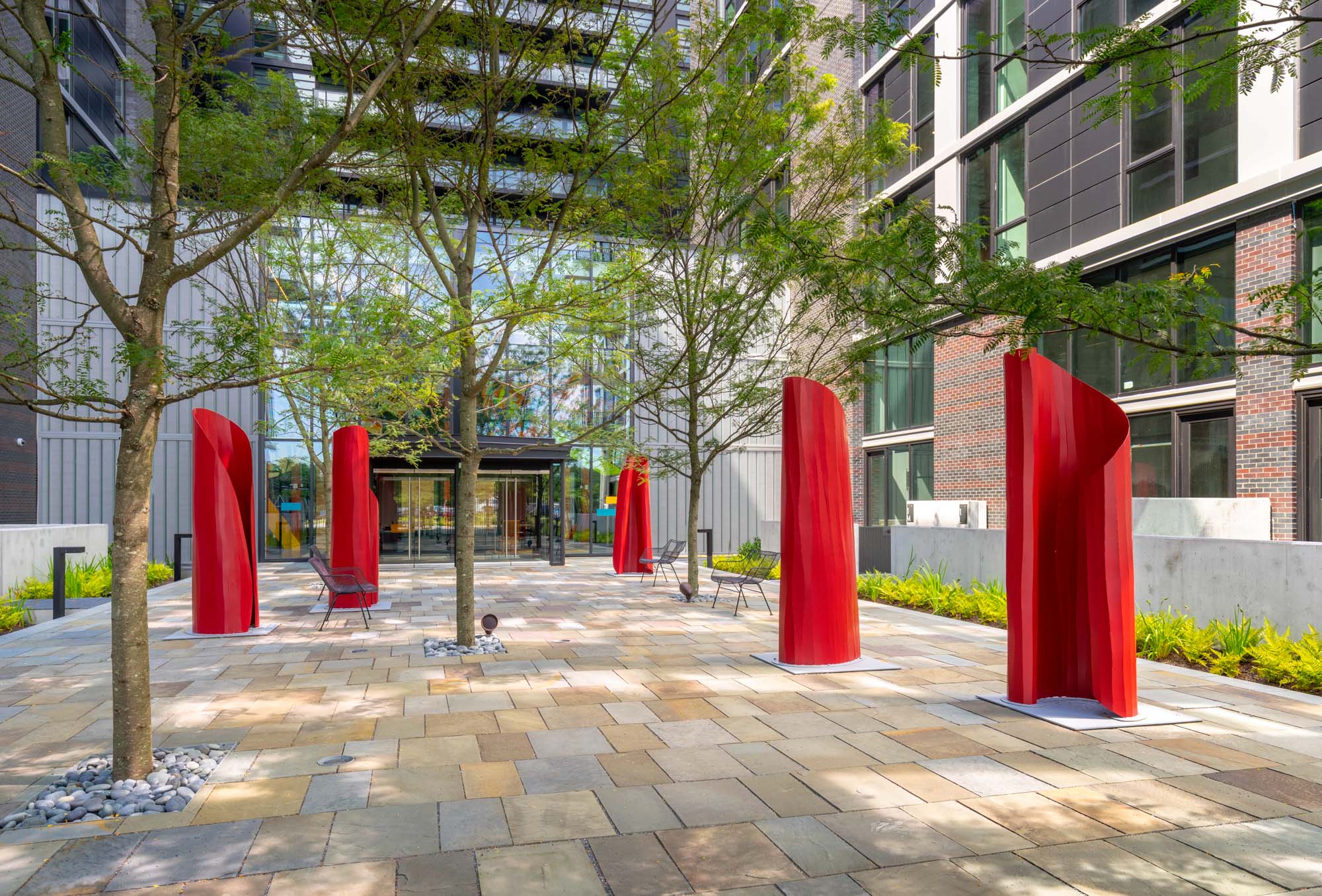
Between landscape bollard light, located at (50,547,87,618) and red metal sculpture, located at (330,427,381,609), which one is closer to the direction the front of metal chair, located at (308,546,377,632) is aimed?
the red metal sculpture

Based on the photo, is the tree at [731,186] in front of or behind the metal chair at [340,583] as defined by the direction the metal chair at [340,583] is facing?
in front

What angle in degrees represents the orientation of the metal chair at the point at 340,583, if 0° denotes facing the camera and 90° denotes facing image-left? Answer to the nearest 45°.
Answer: approximately 270°

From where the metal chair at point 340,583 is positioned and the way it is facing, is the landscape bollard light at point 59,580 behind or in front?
behind

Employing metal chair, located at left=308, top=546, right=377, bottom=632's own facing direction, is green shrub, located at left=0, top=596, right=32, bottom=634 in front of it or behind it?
behind

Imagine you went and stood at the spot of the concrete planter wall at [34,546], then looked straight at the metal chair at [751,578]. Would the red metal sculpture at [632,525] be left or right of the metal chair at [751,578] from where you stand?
left

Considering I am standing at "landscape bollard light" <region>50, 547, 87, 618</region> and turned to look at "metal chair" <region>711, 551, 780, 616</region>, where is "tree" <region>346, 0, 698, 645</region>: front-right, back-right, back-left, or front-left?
front-right

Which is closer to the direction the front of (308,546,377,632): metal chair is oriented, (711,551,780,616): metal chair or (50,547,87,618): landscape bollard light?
the metal chair

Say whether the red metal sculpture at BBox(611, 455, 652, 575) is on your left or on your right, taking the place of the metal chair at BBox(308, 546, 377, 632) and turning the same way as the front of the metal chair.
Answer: on your left

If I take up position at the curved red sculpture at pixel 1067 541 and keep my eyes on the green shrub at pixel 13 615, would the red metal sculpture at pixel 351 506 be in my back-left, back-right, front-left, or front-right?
front-right

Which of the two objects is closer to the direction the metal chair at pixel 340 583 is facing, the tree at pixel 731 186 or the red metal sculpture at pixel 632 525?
the tree

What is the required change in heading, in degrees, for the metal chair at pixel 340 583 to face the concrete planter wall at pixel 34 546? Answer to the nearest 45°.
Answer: approximately 135° to its left

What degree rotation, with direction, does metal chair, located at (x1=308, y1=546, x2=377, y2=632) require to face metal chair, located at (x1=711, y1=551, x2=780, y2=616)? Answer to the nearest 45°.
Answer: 0° — it already faces it
